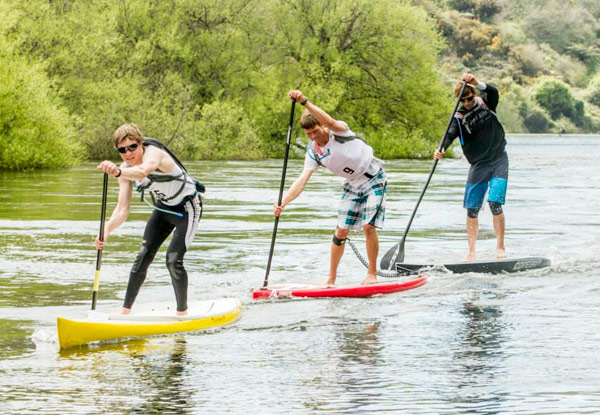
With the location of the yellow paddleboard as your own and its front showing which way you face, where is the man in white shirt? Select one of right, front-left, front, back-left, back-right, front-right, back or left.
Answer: back

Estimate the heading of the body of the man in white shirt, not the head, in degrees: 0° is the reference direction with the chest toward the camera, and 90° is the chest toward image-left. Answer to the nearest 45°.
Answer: approximately 45°

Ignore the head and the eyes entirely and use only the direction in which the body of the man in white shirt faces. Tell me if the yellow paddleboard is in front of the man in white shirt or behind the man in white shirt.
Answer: in front

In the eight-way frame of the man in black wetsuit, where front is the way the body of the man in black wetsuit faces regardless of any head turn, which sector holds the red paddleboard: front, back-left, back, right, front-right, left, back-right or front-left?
back

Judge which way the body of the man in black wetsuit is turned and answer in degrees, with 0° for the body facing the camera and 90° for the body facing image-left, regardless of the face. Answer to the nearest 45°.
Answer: approximately 45°

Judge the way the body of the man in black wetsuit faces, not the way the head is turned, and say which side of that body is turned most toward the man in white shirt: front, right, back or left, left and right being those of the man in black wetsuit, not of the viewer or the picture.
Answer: back

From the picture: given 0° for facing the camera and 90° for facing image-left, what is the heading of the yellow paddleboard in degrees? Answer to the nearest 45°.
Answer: approximately 45°

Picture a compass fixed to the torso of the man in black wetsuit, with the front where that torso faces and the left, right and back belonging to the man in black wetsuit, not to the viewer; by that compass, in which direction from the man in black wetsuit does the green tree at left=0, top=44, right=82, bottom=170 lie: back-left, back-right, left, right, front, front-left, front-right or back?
back-right

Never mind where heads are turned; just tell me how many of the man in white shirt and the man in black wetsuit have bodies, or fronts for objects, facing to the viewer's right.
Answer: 0

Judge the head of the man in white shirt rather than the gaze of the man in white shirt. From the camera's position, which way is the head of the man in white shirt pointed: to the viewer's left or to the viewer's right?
to the viewer's left

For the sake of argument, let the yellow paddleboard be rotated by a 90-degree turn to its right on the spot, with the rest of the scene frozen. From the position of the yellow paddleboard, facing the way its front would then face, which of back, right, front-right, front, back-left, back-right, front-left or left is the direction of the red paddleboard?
right

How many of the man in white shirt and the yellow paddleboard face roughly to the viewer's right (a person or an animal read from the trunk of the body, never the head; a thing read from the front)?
0
